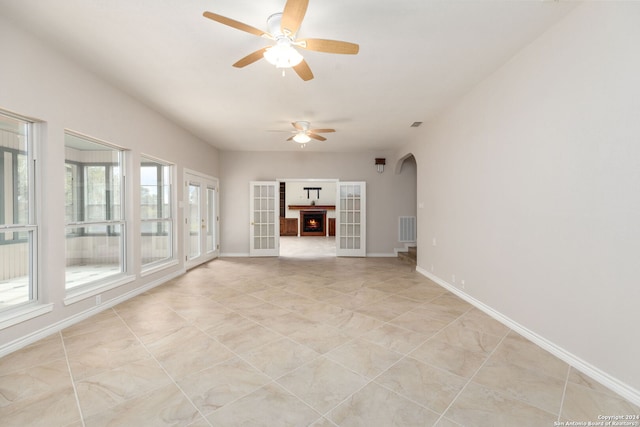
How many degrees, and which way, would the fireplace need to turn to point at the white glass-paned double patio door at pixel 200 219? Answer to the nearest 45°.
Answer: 0° — it already faces it

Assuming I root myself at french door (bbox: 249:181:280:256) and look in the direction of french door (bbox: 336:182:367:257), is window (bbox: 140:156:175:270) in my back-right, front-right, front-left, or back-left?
back-right

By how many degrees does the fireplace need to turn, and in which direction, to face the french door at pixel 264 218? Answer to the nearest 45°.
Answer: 0° — it already faces it

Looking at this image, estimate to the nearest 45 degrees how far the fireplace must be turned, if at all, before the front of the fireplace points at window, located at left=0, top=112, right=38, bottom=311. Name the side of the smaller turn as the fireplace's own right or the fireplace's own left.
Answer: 0° — it already faces it

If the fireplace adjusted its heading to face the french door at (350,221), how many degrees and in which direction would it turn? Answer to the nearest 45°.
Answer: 0° — it already faces it

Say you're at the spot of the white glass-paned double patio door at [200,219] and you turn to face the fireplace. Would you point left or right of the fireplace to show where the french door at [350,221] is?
right

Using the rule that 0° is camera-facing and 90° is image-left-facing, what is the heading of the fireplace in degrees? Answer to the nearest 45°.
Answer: approximately 0°
